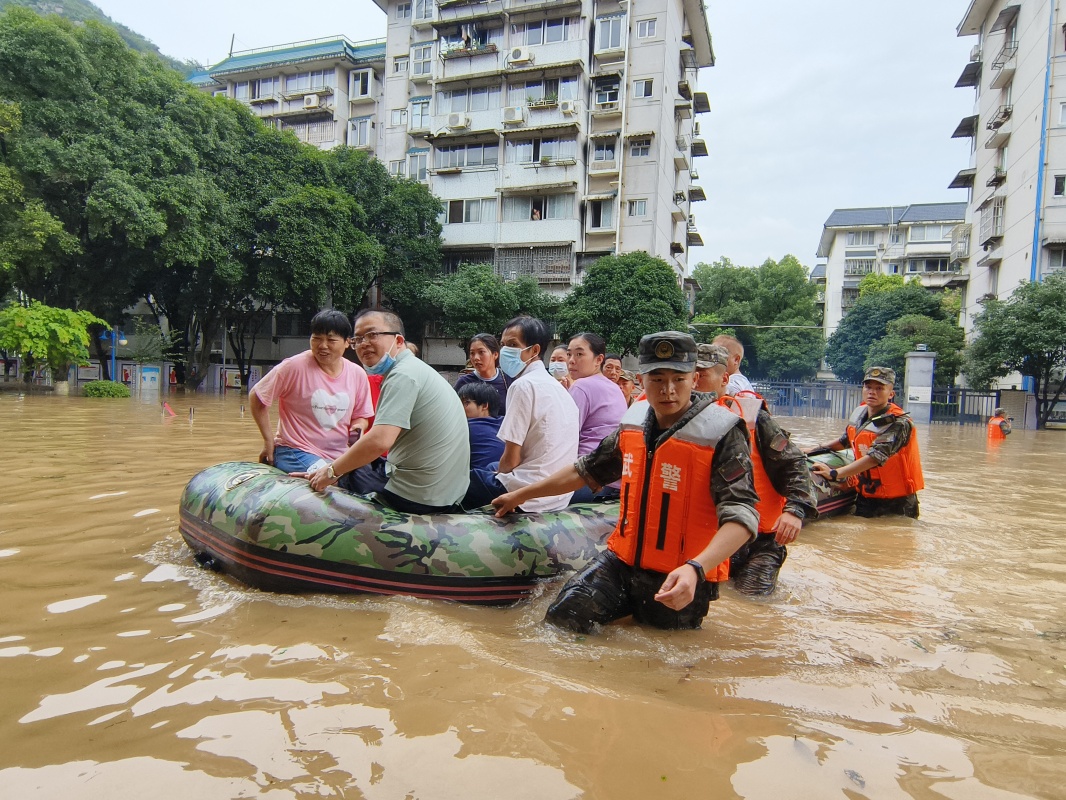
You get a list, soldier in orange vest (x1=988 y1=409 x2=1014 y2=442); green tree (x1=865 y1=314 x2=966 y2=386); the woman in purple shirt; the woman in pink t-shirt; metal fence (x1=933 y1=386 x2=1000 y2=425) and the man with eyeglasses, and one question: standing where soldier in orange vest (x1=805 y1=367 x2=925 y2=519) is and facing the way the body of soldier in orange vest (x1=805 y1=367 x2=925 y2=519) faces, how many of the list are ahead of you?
3

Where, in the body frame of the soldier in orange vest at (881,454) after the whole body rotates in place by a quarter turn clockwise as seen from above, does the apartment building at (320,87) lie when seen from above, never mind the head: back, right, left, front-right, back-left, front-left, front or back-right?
front

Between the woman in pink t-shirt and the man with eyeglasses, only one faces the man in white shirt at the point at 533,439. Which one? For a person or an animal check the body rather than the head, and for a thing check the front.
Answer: the woman in pink t-shirt

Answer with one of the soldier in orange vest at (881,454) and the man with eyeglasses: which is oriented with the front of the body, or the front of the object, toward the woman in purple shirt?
the soldier in orange vest

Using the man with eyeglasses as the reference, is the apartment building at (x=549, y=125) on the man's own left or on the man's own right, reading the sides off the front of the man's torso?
on the man's own right

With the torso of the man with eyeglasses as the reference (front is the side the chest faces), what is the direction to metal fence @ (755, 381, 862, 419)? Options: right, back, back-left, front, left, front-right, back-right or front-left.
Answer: back-right

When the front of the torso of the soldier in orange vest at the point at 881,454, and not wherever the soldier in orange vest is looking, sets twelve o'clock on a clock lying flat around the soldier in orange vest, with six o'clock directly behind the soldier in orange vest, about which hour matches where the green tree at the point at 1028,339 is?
The green tree is roughly at 5 o'clock from the soldier in orange vest.

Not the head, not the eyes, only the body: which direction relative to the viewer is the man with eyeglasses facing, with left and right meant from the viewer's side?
facing to the left of the viewer

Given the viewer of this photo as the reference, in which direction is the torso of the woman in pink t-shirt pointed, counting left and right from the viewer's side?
facing the viewer and to the right of the viewer

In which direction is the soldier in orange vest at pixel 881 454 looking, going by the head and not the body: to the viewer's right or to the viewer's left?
to the viewer's left

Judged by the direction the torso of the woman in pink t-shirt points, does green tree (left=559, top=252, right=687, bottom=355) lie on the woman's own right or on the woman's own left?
on the woman's own left

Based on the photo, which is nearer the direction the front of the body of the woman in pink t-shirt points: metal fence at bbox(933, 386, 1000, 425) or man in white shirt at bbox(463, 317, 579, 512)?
the man in white shirt

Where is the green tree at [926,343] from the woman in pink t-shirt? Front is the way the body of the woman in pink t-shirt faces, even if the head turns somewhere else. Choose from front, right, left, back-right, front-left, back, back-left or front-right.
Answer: left

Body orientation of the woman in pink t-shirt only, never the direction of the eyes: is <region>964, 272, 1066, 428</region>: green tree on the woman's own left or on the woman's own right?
on the woman's own left

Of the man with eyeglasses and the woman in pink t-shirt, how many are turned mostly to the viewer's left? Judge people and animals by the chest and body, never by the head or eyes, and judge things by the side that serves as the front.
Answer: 1

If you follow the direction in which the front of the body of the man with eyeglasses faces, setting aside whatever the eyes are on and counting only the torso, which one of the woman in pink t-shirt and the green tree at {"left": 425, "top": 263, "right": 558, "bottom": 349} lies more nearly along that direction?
the woman in pink t-shirt
